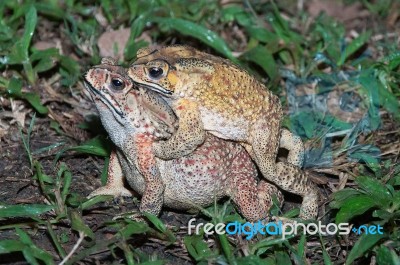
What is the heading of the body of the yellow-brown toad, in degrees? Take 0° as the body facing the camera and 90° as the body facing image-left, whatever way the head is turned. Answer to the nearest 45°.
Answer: approximately 90°

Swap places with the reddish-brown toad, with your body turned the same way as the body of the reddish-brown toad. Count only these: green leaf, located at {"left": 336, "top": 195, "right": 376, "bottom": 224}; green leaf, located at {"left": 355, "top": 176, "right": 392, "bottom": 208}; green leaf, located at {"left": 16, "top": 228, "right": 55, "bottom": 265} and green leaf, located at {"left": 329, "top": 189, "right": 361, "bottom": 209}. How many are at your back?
3

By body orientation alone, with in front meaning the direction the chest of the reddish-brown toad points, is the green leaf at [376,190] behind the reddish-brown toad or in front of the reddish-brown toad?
behind

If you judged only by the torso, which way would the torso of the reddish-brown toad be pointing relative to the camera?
to the viewer's left

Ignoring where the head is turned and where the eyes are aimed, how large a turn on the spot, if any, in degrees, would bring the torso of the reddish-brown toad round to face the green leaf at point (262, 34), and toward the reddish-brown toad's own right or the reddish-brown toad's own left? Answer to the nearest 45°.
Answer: approximately 90° to the reddish-brown toad's own right

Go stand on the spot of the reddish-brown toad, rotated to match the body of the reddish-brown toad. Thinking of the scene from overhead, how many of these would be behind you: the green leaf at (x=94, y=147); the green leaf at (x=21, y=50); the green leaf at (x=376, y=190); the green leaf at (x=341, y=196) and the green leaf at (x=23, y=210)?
2

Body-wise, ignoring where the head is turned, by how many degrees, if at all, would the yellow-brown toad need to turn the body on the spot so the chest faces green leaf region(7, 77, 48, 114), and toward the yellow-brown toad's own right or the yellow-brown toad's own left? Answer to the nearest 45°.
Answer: approximately 45° to the yellow-brown toad's own right

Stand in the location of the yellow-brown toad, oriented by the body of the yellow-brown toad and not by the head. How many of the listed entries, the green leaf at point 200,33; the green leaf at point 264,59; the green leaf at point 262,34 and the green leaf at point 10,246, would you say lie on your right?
3

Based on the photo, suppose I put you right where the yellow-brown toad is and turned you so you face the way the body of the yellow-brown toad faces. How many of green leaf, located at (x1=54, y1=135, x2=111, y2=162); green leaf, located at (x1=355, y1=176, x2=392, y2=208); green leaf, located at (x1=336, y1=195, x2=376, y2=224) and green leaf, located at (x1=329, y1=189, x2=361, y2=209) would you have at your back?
3

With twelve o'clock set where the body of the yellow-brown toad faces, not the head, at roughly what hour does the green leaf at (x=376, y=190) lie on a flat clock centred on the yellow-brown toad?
The green leaf is roughly at 6 o'clock from the yellow-brown toad.

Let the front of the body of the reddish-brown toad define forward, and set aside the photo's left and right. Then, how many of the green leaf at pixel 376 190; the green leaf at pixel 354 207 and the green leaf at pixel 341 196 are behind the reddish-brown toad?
3

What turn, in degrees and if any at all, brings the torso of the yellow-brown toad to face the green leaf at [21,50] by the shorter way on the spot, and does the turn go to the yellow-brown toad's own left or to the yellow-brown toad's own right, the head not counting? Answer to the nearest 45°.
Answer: approximately 45° to the yellow-brown toad's own right

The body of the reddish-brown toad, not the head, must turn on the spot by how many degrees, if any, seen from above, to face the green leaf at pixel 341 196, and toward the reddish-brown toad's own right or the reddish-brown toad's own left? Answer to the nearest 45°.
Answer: approximately 180°

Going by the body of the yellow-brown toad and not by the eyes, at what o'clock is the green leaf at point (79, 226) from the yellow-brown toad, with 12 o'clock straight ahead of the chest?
The green leaf is roughly at 11 o'clock from the yellow-brown toad.
